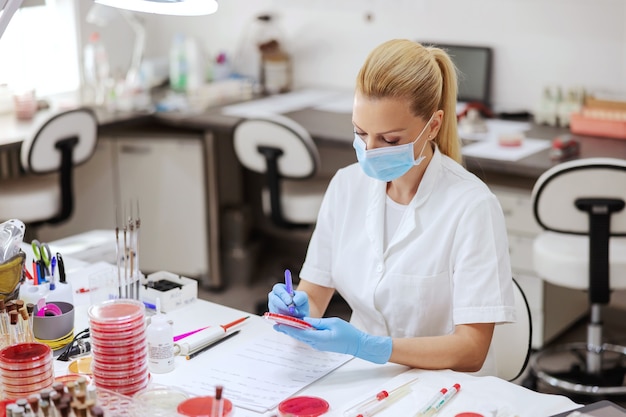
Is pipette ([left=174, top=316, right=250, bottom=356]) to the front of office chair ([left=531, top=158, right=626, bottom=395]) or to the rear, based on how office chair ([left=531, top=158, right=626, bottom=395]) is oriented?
to the rear

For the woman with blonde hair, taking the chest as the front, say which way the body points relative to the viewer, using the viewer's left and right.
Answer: facing the viewer and to the left of the viewer

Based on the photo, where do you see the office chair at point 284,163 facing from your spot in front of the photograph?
facing away from the viewer and to the right of the viewer

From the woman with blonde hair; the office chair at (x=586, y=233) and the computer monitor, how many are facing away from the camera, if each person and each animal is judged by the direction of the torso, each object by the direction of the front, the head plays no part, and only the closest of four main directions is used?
1

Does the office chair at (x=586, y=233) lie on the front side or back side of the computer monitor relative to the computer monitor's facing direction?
on the front side

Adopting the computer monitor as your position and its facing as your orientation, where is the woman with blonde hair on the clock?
The woman with blonde hair is roughly at 12 o'clock from the computer monitor.

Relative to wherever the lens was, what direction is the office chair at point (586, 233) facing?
facing away from the viewer

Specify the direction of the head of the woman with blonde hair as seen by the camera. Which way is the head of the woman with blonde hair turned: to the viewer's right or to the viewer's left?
to the viewer's left

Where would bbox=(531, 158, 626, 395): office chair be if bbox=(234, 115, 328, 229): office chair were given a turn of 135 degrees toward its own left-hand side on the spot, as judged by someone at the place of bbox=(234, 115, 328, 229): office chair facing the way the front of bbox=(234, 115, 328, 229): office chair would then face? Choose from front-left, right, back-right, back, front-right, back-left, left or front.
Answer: back-left

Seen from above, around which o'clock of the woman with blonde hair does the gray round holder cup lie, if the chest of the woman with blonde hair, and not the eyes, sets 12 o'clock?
The gray round holder cup is roughly at 1 o'clock from the woman with blonde hair.

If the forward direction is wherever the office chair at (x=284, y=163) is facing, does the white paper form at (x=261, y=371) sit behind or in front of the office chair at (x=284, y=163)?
behind

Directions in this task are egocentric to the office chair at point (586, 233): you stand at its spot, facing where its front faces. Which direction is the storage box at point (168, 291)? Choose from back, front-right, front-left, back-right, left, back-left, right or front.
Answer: back-left
